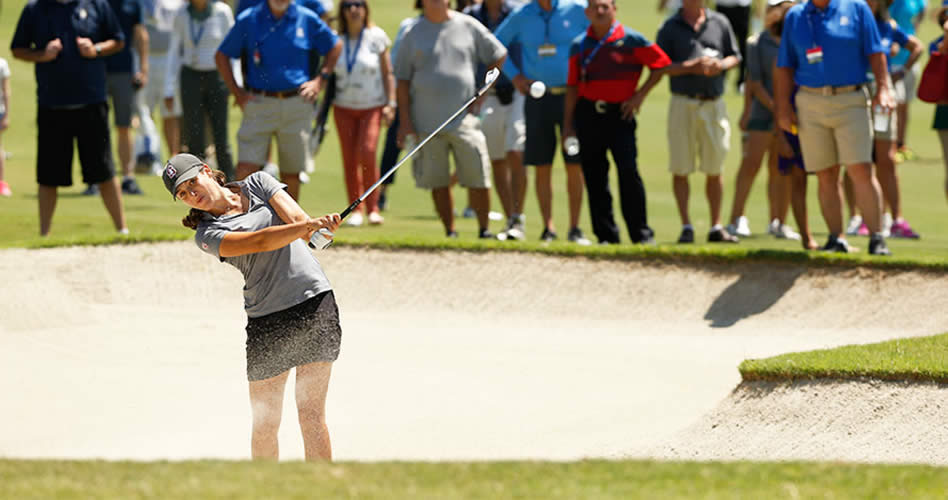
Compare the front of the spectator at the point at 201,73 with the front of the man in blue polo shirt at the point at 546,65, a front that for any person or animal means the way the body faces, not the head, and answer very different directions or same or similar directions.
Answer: same or similar directions

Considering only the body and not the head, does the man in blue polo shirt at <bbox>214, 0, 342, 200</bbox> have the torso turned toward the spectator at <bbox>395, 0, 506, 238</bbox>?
no

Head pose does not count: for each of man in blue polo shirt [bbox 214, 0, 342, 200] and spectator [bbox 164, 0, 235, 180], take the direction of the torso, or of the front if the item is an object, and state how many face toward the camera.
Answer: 2

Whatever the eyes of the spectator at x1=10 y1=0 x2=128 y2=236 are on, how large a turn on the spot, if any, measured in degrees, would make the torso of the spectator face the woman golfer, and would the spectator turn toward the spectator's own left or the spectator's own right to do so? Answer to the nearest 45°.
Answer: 0° — they already face them

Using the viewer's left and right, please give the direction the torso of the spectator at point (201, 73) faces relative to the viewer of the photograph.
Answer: facing the viewer

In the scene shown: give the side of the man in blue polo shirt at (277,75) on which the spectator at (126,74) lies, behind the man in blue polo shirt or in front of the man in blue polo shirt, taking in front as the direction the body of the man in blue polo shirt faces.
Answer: behind

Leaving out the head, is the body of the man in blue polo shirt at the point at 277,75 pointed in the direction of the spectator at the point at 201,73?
no

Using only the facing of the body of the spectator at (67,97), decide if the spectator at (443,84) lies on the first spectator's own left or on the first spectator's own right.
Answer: on the first spectator's own left

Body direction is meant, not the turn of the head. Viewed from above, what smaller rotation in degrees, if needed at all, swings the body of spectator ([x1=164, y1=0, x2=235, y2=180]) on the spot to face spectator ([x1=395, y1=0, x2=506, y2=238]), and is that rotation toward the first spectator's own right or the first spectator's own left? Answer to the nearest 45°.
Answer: approximately 45° to the first spectator's own left

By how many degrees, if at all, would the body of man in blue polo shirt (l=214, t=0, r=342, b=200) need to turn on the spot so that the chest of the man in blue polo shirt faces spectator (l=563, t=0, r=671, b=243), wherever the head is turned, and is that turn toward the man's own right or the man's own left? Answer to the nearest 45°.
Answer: approximately 90° to the man's own left

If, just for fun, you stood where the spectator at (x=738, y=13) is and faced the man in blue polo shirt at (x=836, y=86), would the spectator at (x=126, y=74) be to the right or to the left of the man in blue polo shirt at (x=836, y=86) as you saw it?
right

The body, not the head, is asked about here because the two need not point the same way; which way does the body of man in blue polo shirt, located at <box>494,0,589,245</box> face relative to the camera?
toward the camera

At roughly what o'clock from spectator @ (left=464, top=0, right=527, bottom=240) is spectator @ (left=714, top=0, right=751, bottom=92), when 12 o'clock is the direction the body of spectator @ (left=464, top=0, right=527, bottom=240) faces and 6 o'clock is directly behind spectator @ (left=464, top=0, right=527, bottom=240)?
spectator @ (left=714, top=0, right=751, bottom=92) is roughly at 7 o'clock from spectator @ (left=464, top=0, right=527, bottom=240).

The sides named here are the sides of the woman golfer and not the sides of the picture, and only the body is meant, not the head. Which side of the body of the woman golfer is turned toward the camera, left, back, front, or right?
front

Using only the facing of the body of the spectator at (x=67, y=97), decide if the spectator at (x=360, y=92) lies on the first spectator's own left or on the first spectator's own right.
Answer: on the first spectator's own left

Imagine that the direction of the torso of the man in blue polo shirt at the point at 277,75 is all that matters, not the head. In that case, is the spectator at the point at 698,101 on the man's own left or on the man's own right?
on the man's own left
